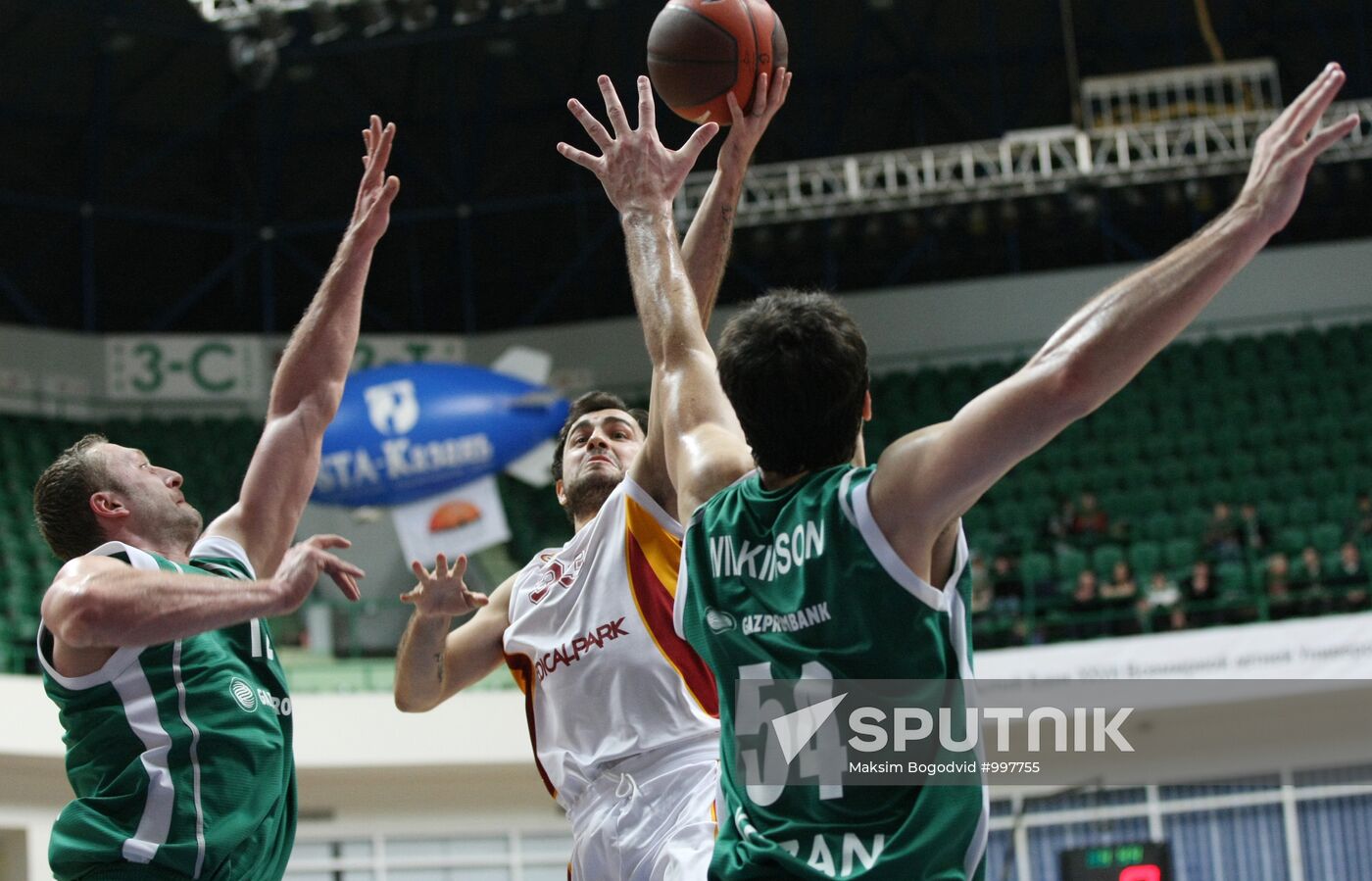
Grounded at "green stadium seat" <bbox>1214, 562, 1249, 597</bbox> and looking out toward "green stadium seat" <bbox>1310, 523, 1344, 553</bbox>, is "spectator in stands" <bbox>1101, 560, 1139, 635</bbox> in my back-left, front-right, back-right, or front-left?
back-left

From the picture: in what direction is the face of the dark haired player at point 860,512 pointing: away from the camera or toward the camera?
away from the camera

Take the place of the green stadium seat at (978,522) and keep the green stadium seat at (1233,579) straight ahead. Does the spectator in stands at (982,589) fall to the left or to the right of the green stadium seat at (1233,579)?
right

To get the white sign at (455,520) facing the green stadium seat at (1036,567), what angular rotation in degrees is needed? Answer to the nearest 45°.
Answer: approximately 45° to its left

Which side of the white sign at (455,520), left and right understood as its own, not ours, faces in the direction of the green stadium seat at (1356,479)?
left

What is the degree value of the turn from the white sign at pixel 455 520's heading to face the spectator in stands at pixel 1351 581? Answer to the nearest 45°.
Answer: approximately 45° to its left

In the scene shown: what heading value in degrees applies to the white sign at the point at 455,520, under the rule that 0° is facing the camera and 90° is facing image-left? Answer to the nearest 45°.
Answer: approximately 0°

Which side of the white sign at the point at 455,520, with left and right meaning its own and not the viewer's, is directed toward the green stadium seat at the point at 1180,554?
left

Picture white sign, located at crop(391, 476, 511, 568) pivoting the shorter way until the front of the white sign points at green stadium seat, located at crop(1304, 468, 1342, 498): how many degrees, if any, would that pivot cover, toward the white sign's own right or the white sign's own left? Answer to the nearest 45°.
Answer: approximately 90° to the white sign's own left

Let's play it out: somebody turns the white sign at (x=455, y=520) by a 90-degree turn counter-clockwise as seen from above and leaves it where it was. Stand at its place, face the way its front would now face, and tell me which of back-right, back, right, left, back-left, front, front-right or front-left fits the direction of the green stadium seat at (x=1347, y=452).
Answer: front

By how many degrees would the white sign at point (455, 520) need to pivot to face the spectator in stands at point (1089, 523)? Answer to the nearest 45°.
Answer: approximately 90° to its left
